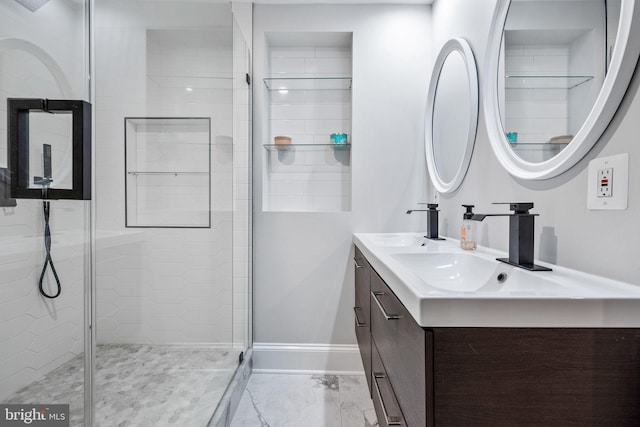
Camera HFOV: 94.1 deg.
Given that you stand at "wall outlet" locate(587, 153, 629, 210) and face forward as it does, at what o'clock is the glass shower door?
The glass shower door is roughly at 12 o'clock from the wall outlet.

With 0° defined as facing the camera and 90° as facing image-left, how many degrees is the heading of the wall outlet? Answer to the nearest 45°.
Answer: approximately 45°

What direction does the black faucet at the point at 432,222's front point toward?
to the viewer's left

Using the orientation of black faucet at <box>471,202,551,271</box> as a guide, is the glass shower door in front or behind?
in front

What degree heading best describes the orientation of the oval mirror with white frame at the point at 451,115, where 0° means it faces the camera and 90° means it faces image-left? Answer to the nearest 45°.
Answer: approximately 45°

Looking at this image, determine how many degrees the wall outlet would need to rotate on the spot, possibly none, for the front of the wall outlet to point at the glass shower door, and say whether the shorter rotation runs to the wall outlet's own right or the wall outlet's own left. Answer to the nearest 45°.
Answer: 0° — it already faces it

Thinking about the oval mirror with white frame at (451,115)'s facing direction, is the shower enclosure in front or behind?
in front
